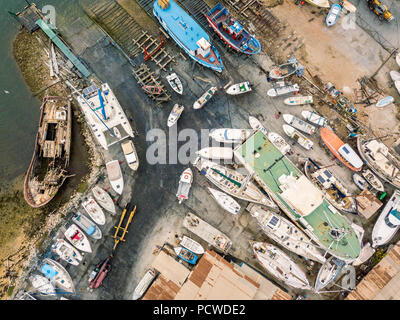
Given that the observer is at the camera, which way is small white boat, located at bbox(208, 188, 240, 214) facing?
facing away from the viewer and to the left of the viewer

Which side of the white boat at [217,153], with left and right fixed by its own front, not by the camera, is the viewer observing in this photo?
left

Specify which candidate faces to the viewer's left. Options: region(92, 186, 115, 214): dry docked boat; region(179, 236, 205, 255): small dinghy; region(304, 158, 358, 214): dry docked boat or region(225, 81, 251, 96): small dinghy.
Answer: region(225, 81, 251, 96): small dinghy

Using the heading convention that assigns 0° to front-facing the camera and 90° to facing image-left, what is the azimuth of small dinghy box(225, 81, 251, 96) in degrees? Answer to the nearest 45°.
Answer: approximately 90°

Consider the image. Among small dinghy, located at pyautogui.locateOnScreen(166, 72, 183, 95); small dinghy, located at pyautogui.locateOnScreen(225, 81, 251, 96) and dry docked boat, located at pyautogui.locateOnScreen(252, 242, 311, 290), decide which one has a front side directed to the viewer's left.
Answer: small dinghy, located at pyautogui.locateOnScreen(225, 81, 251, 96)

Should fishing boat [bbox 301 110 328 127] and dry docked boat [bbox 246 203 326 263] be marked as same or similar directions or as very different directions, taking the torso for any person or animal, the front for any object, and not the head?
very different directions

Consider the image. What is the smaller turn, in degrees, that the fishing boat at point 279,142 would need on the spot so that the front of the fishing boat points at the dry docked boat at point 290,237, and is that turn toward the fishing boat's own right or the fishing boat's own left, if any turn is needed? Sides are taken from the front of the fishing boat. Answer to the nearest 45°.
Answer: approximately 180°

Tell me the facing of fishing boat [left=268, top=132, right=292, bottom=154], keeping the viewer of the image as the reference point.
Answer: facing away from the viewer and to the left of the viewer

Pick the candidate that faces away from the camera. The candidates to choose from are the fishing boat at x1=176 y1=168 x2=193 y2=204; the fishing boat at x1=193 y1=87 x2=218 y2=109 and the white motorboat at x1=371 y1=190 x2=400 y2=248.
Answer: the fishing boat at x1=176 y1=168 x2=193 y2=204
